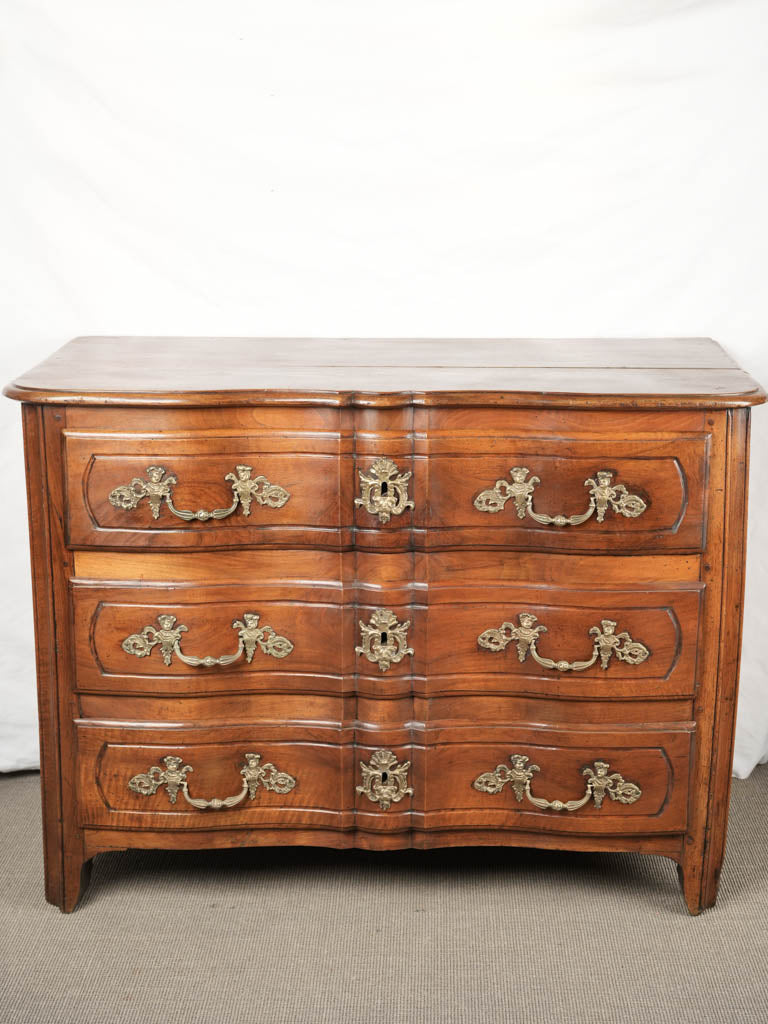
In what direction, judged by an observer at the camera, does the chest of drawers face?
facing the viewer
